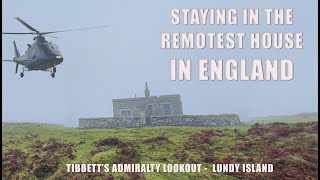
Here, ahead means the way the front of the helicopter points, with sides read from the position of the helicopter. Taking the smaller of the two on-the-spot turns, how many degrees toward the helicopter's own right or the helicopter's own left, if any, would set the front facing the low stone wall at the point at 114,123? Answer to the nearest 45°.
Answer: approximately 90° to the helicopter's own left

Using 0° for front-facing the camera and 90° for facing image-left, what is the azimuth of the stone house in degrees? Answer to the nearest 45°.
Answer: approximately 0°

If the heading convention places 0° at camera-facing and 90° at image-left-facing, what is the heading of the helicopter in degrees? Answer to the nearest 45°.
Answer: approximately 315°

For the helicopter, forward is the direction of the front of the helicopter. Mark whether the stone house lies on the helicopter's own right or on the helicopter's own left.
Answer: on the helicopter's own left

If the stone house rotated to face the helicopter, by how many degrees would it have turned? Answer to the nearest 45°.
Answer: approximately 45° to its right

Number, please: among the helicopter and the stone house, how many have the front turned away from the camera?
0
